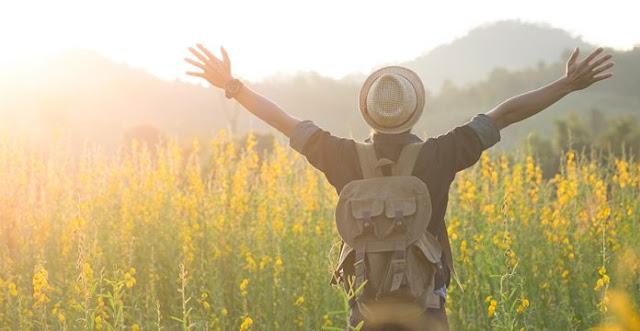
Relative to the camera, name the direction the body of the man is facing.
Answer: away from the camera

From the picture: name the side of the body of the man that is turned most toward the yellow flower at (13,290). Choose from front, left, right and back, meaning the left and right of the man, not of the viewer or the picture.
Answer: left

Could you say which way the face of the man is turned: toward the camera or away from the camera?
away from the camera
